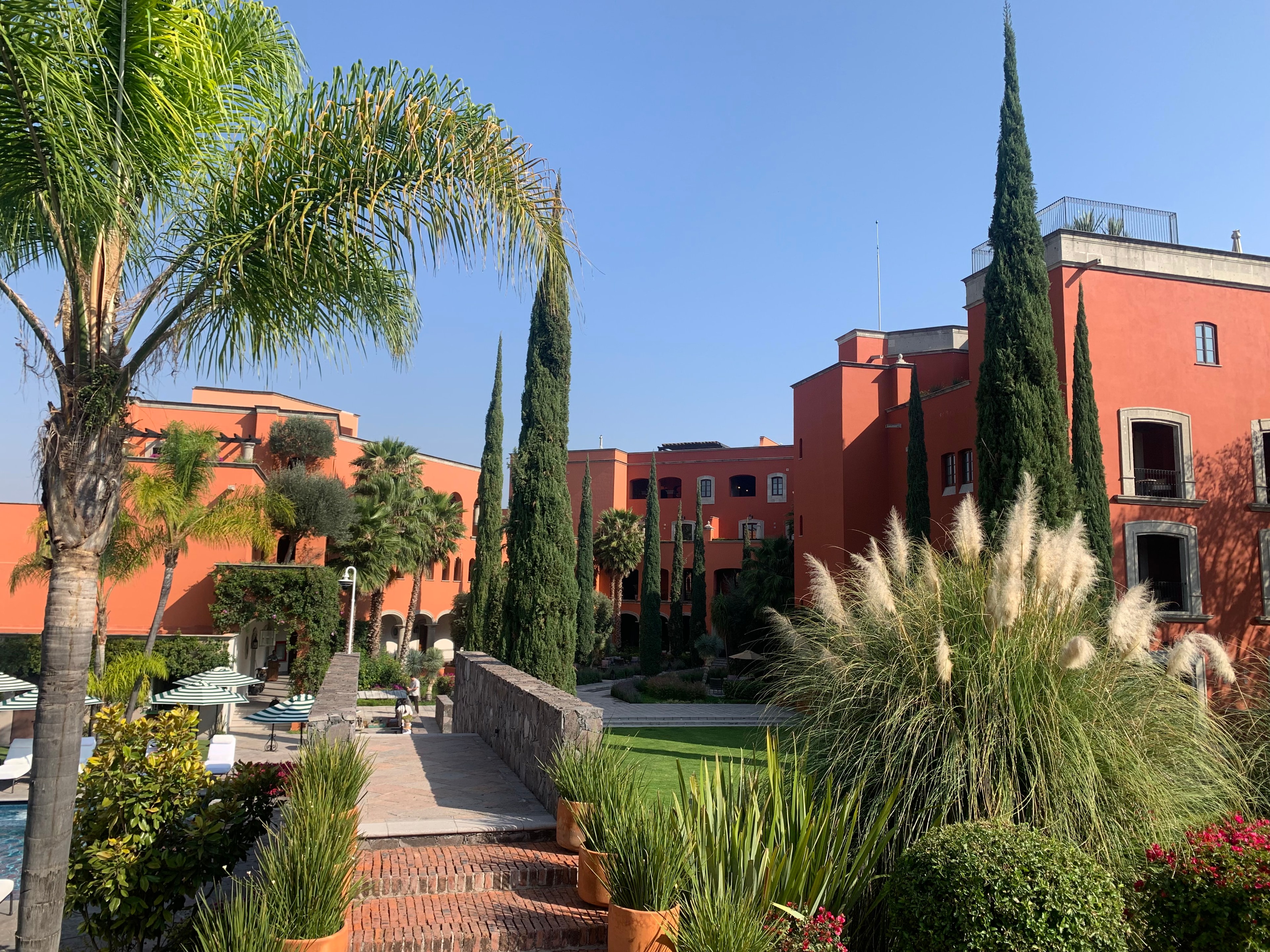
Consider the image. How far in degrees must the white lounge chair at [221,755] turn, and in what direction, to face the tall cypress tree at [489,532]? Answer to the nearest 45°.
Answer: approximately 135° to its left

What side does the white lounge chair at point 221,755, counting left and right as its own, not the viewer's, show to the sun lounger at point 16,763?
right

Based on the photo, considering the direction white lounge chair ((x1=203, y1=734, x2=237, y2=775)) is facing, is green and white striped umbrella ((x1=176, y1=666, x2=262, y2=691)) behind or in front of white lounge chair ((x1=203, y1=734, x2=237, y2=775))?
behind

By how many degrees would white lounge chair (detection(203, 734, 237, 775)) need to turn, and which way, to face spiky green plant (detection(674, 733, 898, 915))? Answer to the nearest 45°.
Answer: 0° — it already faces it

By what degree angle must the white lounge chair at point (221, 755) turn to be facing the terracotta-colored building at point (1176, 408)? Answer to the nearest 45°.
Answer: approximately 90° to its left

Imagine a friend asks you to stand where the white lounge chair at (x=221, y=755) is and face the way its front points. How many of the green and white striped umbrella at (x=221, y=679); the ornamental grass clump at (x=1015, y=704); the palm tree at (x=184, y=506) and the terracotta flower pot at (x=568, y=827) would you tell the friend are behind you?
2

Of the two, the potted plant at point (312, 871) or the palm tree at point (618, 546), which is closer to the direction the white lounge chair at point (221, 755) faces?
the potted plant

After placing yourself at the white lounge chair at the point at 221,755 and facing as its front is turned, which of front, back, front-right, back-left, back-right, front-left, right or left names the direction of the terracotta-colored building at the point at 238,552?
back

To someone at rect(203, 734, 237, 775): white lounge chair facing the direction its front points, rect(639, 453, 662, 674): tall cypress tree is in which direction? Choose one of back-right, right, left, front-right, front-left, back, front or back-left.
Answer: back-left

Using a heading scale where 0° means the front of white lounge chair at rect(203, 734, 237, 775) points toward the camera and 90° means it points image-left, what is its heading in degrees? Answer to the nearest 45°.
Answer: approximately 0°

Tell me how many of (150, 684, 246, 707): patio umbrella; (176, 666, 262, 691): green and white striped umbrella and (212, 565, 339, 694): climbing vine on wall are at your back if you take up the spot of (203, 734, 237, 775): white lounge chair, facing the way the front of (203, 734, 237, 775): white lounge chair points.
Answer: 3

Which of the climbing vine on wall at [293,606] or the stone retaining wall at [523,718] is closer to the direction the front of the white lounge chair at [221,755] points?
the stone retaining wall

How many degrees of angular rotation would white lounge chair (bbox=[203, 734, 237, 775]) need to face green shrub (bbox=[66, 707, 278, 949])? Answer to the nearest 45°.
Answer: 0° — it already faces it
